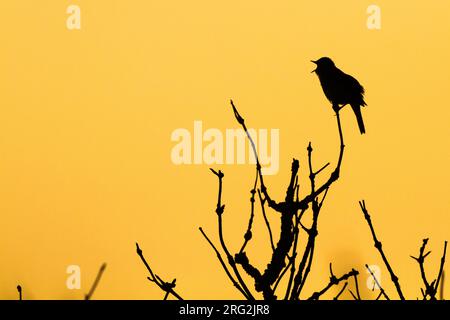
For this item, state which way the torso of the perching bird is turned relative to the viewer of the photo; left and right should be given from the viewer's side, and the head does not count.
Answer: facing to the left of the viewer
